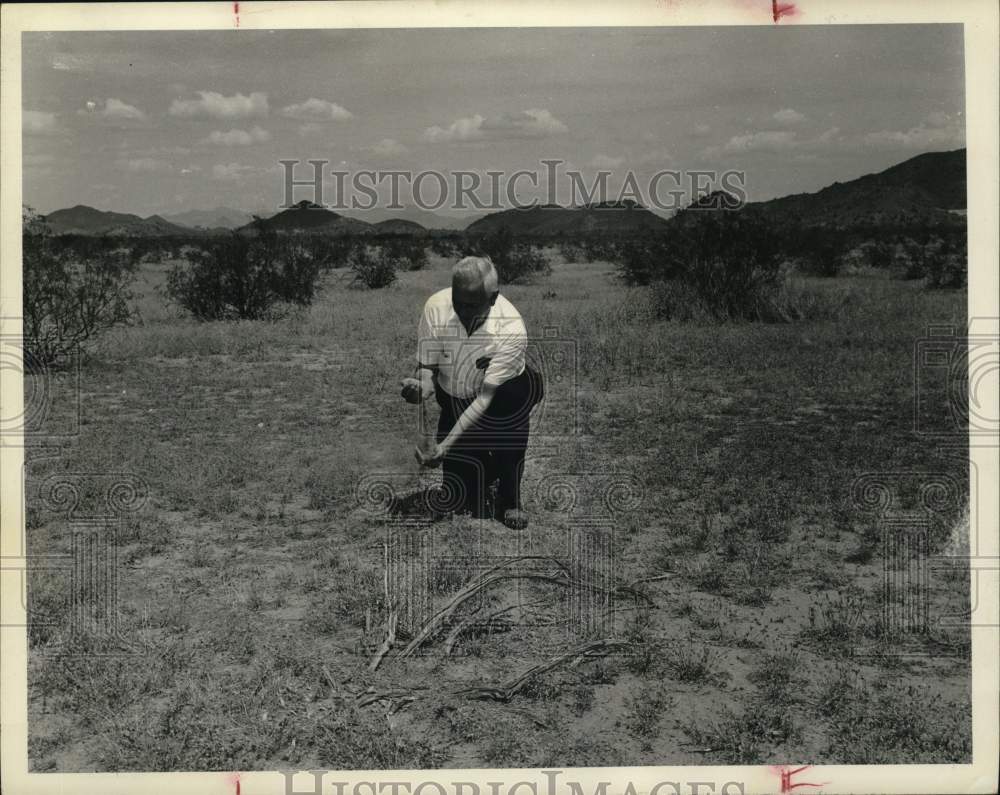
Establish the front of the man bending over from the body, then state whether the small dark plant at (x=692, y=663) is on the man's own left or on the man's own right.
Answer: on the man's own left

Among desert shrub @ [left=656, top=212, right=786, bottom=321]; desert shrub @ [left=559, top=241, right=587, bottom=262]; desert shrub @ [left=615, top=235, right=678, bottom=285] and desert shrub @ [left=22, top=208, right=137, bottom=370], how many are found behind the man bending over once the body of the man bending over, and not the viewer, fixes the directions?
3

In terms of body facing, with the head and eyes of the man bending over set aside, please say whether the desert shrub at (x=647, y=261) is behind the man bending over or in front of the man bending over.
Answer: behind

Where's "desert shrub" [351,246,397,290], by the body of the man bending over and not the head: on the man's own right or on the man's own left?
on the man's own right

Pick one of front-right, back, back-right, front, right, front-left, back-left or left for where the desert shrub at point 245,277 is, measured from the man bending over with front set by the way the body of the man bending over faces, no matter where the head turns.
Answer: right

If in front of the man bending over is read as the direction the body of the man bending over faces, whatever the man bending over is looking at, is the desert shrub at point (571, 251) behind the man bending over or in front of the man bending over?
behind

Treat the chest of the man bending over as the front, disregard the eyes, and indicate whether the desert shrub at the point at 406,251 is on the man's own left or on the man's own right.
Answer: on the man's own right

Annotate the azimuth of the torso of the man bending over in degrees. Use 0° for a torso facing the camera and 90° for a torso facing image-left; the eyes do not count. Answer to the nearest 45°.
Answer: approximately 45°

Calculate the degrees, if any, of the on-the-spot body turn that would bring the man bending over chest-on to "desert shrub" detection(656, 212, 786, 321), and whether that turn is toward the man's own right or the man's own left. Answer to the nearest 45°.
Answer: approximately 180°
